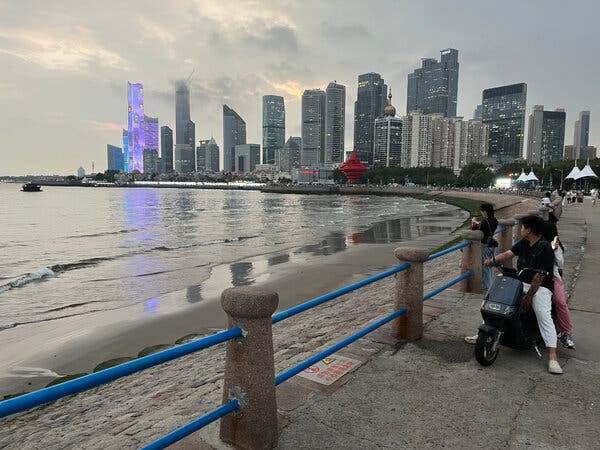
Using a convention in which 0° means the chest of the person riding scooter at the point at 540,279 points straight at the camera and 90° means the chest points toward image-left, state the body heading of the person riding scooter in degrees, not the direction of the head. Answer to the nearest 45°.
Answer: approximately 45°

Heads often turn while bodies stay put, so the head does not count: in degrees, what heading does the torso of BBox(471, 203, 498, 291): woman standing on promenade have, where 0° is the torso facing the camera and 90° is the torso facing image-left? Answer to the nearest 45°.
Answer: approximately 90°

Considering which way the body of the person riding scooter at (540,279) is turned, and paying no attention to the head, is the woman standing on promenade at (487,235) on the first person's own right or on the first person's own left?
on the first person's own right

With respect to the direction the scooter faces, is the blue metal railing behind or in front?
in front

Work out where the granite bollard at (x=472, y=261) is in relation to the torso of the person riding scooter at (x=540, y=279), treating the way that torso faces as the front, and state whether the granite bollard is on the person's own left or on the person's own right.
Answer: on the person's own right

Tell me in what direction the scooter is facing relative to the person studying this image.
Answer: facing the viewer and to the left of the viewer

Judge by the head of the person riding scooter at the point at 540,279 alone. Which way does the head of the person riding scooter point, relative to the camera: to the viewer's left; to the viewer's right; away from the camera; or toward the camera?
to the viewer's left

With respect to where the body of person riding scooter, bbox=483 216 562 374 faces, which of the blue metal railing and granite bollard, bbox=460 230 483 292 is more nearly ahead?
the blue metal railing
